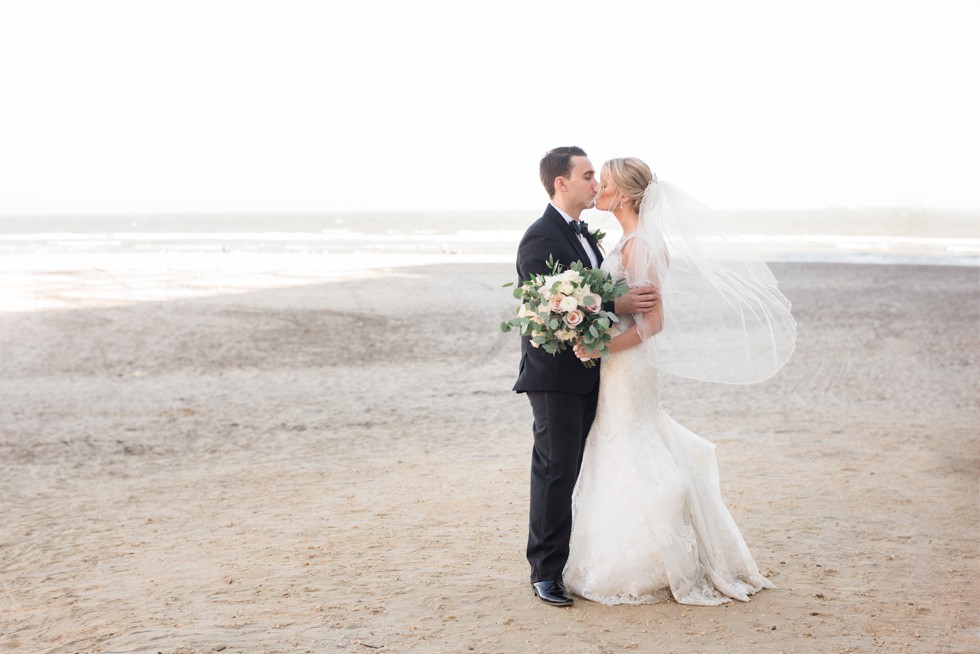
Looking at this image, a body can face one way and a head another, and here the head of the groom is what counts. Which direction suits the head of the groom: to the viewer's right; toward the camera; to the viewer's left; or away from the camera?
to the viewer's right

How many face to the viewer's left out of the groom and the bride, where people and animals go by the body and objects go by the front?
1

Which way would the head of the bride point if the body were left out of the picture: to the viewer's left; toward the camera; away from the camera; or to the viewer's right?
to the viewer's left

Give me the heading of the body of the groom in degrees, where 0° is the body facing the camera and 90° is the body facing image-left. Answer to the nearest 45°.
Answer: approximately 315°

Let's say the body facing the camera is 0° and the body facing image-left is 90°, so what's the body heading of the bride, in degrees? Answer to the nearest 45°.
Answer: approximately 90°
